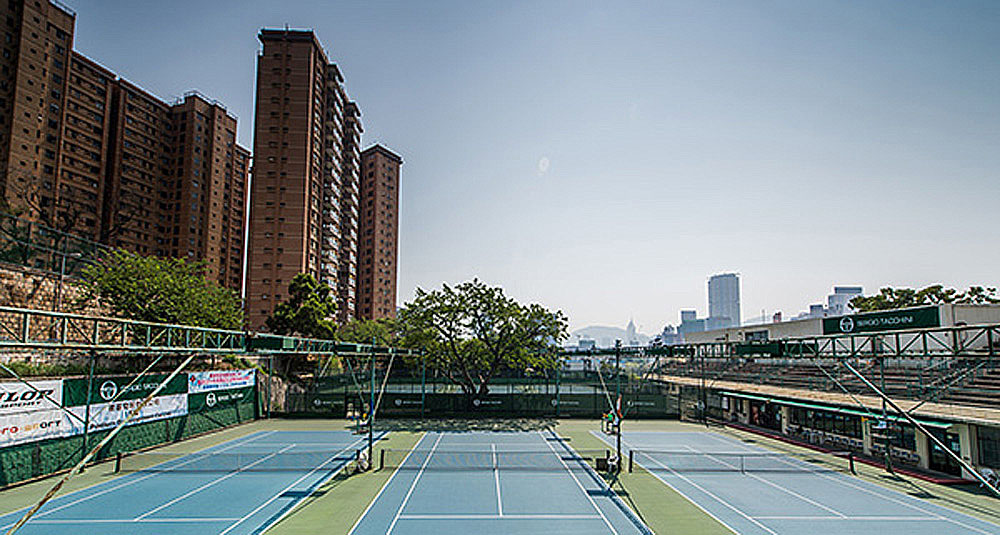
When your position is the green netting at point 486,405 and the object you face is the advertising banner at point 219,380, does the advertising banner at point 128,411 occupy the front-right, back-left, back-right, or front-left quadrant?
front-left

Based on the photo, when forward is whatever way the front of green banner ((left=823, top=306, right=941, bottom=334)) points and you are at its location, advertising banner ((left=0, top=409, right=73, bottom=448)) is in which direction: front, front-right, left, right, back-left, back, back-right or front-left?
front

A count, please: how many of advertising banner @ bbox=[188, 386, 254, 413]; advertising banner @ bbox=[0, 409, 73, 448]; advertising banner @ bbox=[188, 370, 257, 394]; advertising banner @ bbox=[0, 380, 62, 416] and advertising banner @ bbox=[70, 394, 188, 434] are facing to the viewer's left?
0

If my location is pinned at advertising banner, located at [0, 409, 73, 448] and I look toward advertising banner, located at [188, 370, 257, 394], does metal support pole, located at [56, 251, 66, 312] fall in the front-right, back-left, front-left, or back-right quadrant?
front-left

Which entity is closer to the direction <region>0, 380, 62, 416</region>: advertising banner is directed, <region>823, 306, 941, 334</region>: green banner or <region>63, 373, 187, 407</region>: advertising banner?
the green banner

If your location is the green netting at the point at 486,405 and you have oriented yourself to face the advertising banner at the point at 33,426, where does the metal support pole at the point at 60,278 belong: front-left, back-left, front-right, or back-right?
front-right

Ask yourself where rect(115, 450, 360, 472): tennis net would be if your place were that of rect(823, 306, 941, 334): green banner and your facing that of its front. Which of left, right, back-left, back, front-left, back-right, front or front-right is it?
front

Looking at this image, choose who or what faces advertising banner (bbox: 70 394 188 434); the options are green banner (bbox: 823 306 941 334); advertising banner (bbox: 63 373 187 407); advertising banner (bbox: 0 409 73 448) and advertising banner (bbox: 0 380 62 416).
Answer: the green banner

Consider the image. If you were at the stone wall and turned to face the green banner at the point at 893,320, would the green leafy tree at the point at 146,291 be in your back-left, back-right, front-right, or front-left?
front-left

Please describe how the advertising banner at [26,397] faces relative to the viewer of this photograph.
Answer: facing the viewer and to the right of the viewer

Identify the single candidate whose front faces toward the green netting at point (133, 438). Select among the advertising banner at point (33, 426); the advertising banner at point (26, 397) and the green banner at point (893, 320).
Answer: the green banner
